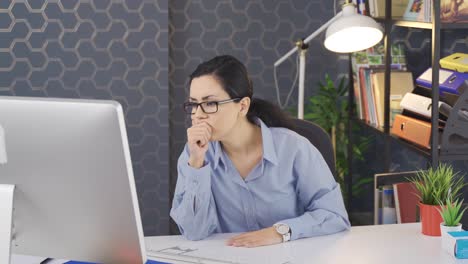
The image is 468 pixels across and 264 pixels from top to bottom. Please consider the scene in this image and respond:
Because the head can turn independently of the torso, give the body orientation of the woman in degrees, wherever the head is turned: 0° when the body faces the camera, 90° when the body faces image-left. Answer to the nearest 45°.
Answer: approximately 45°

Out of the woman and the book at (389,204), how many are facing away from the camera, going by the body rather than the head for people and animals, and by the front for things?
0

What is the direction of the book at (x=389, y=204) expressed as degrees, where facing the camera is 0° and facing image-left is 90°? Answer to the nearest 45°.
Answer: approximately 0°

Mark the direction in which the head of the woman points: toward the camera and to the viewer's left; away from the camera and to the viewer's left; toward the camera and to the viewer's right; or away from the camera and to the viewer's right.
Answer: toward the camera and to the viewer's left

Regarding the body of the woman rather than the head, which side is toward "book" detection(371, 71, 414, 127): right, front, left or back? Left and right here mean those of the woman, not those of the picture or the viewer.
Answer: back

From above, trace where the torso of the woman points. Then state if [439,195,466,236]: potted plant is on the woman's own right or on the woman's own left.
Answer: on the woman's own left
